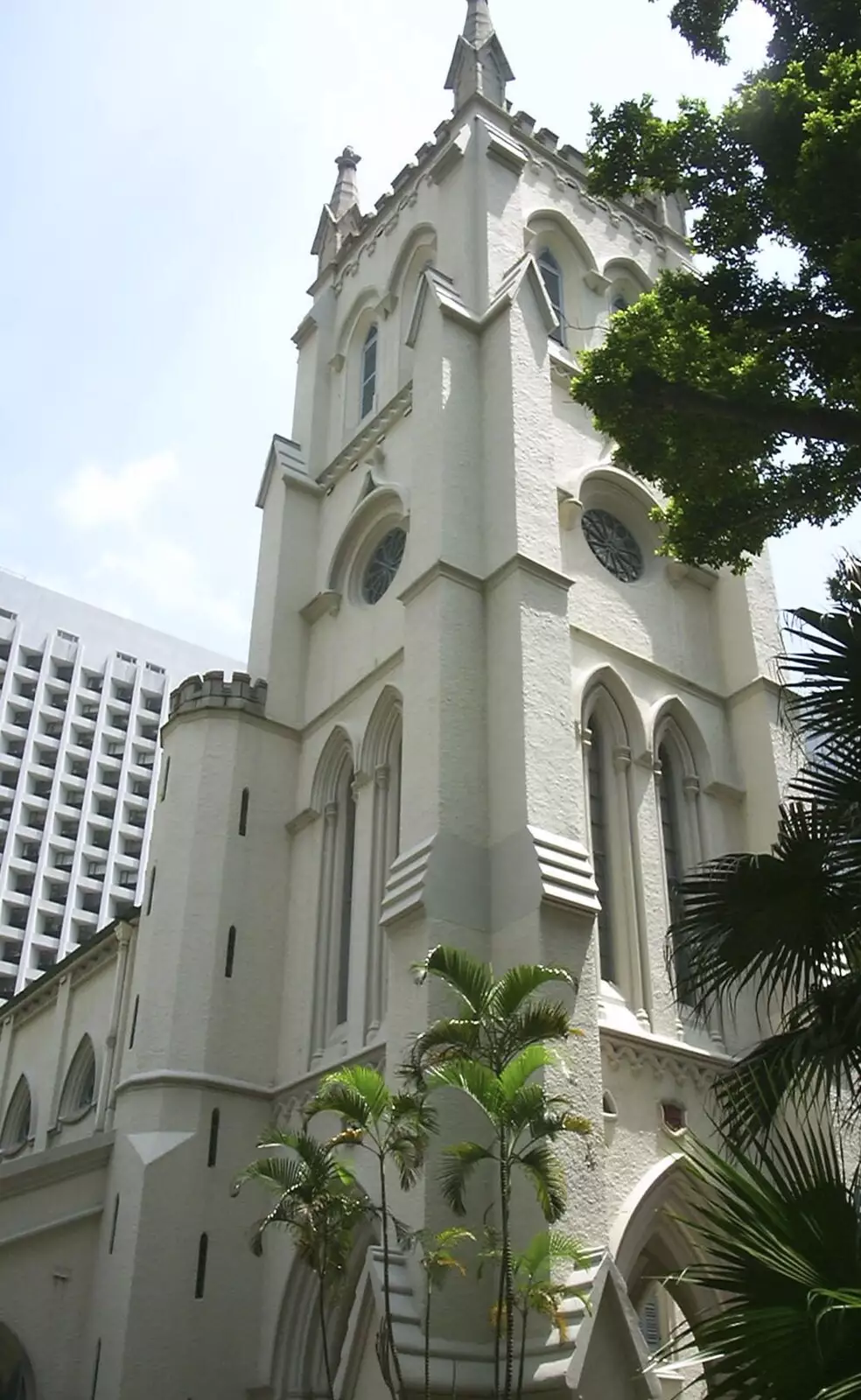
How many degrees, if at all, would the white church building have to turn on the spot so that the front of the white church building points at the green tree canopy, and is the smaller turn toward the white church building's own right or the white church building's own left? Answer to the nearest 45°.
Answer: approximately 45° to the white church building's own right

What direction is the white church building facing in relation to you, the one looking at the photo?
facing the viewer and to the right of the viewer

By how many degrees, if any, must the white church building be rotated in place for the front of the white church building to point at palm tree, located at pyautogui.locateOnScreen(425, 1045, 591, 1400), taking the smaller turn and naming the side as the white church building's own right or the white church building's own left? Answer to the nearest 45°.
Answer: approximately 45° to the white church building's own right

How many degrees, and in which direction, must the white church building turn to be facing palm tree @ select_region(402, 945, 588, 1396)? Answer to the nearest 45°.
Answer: approximately 45° to its right

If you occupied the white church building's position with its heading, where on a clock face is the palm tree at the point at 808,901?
The palm tree is roughly at 1 o'clock from the white church building.
